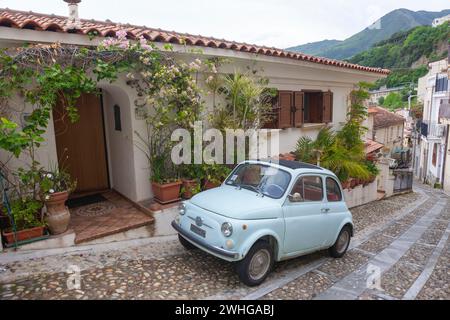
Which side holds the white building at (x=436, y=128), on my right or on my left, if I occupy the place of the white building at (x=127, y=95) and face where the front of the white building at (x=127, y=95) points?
on my left

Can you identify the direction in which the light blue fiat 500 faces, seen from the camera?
facing the viewer and to the left of the viewer

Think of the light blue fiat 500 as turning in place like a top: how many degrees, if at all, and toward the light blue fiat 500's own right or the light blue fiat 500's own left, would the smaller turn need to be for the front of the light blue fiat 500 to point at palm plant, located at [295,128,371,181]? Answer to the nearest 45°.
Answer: approximately 135° to the light blue fiat 500's own right

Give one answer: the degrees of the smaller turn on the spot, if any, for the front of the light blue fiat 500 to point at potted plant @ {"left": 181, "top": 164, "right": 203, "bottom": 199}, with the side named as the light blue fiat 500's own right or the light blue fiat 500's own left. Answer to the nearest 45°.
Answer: approximately 90° to the light blue fiat 500's own right

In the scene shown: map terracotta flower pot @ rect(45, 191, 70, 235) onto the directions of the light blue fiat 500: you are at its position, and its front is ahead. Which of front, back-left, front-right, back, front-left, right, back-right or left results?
front-right

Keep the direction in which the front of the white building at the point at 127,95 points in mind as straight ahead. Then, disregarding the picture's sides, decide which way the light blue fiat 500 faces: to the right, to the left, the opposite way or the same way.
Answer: to the right

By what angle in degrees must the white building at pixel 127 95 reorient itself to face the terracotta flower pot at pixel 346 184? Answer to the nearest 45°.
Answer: approximately 45° to its left

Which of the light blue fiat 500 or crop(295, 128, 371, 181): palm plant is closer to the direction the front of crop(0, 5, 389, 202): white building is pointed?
the light blue fiat 500

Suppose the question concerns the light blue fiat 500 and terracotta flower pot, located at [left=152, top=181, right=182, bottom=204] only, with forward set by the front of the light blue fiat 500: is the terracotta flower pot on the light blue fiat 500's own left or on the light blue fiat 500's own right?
on the light blue fiat 500's own right

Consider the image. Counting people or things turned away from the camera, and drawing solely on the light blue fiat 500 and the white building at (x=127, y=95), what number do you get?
0

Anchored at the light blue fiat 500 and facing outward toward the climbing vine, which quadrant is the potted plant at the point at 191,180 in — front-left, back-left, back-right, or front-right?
front-right

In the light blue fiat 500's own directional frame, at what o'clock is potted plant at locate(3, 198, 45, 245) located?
The potted plant is roughly at 1 o'clock from the light blue fiat 500.

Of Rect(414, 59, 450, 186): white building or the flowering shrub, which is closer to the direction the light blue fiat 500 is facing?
the flowering shrub

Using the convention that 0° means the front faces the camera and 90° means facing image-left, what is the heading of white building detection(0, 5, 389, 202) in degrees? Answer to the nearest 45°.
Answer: approximately 315°

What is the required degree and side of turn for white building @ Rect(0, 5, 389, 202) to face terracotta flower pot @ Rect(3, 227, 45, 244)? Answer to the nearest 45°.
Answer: approximately 45° to its right
